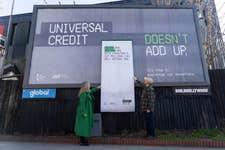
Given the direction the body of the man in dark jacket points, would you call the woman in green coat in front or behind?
in front

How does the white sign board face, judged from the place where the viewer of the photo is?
facing the viewer

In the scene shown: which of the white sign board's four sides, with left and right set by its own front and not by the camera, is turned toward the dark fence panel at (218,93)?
left
